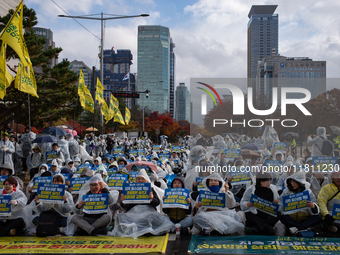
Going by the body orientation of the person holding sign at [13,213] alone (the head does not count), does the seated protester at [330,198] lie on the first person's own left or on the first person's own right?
on the first person's own left

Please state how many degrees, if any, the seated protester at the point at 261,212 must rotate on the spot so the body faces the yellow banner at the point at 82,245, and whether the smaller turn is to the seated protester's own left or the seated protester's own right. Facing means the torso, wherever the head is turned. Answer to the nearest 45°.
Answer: approximately 90° to the seated protester's own right

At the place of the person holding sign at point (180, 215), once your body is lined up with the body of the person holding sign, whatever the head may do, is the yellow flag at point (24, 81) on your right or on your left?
on your right

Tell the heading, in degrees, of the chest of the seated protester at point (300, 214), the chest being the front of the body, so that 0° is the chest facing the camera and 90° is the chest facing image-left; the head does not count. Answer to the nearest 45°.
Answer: approximately 45°

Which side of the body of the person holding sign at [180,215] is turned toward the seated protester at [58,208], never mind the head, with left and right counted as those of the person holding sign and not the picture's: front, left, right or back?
right

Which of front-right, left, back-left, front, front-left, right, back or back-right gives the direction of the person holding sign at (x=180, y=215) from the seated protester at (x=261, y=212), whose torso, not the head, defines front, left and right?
back-right

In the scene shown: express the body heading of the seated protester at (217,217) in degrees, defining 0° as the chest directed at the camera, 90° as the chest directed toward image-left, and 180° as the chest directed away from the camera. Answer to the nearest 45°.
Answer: approximately 0°
